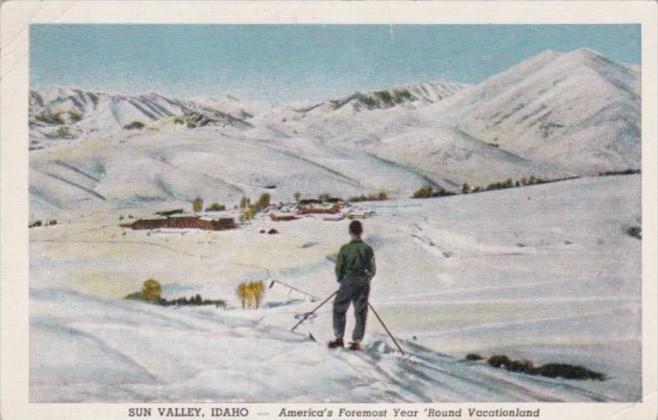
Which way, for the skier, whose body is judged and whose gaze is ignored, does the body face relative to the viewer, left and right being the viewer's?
facing away from the viewer
